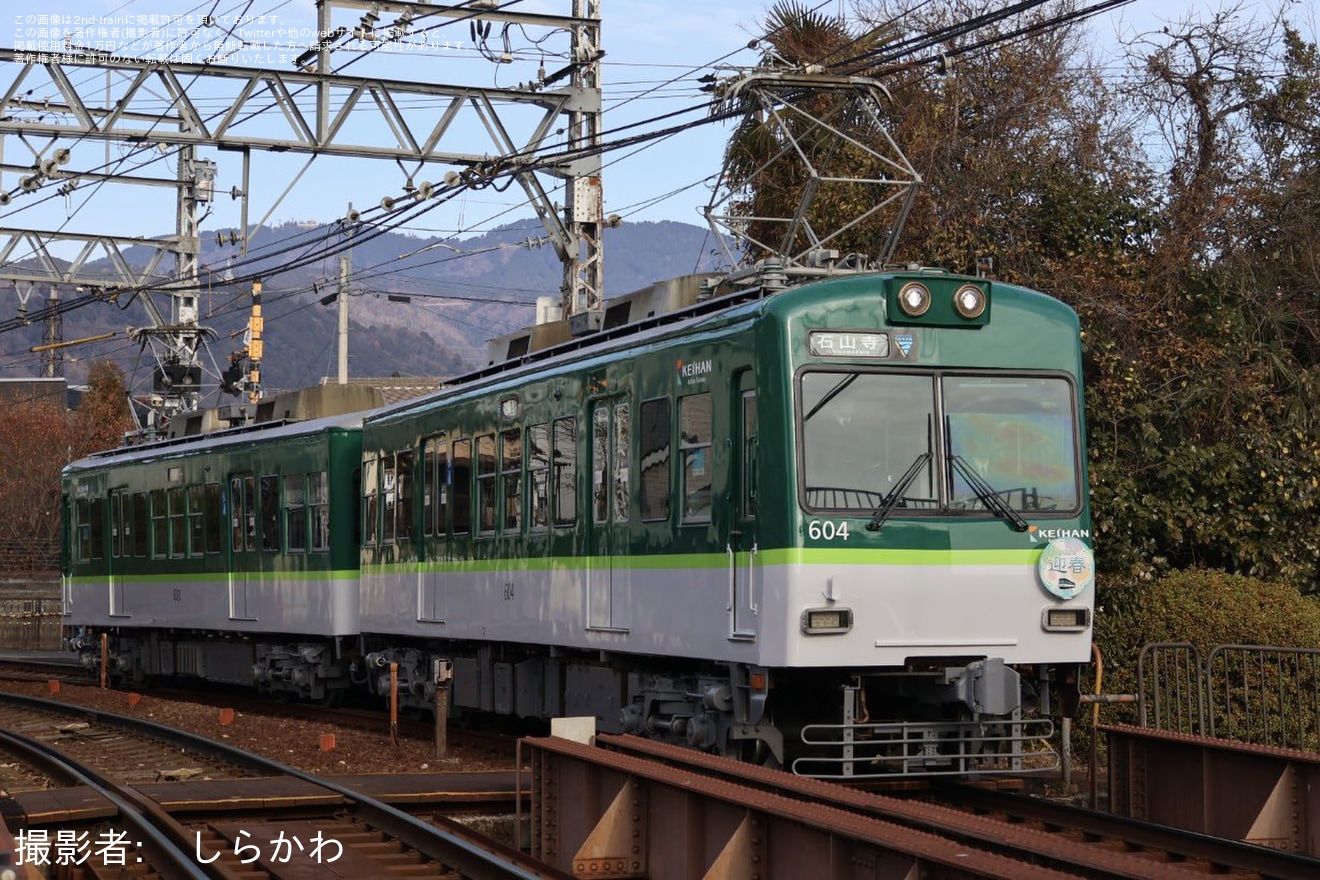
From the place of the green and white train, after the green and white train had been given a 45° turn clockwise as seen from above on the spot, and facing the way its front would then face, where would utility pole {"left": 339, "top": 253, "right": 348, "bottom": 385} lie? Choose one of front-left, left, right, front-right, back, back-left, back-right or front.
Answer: back

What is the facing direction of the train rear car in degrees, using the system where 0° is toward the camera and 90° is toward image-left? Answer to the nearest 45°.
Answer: approximately 315°

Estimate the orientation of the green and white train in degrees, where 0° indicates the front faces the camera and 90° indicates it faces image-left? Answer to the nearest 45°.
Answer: approximately 315°
